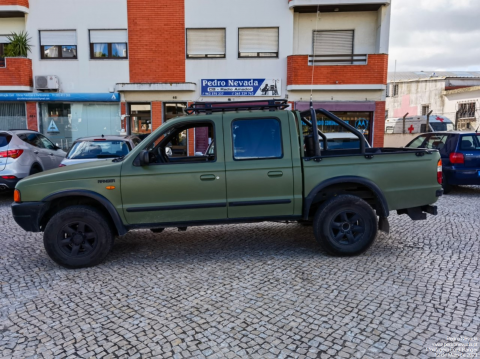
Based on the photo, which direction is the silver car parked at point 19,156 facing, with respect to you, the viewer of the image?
facing away from the viewer and to the right of the viewer

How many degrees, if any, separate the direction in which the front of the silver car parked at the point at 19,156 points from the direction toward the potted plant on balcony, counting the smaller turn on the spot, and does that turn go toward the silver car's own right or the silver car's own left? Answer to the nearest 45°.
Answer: approximately 45° to the silver car's own left

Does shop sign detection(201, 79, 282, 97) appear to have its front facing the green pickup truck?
yes

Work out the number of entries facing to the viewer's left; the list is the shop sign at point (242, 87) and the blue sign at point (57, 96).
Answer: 0

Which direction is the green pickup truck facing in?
to the viewer's left

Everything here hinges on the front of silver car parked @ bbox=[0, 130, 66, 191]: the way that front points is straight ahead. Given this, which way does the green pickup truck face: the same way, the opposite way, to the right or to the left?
to the left

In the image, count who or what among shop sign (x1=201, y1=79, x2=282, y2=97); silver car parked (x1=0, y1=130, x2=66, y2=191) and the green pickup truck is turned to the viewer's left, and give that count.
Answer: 1

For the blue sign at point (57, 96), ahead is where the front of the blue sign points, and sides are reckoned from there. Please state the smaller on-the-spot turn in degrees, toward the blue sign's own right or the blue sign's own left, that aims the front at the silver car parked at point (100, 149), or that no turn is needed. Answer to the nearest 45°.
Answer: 0° — it already faces it

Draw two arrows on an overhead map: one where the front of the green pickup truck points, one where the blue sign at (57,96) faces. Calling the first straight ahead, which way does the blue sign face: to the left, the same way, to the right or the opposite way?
to the left

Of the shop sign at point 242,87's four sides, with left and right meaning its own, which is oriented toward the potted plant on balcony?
right

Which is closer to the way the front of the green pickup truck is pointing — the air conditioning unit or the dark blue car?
the air conditioning unit
